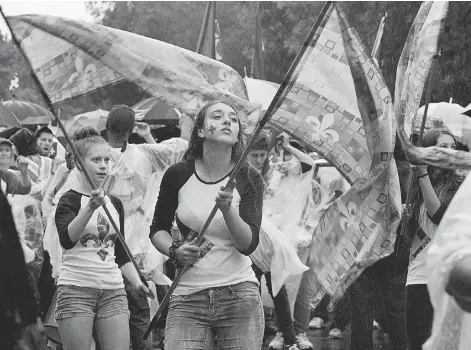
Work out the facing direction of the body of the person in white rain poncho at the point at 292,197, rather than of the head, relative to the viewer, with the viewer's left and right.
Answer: facing the viewer and to the left of the viewer

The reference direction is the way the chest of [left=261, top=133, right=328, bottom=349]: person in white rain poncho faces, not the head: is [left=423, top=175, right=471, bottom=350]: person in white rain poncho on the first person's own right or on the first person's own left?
on the first person's own left

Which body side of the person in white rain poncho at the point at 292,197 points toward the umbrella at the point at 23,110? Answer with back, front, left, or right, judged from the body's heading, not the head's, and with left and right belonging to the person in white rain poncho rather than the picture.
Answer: right

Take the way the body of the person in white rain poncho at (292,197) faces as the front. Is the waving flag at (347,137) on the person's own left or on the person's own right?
on the person's own left

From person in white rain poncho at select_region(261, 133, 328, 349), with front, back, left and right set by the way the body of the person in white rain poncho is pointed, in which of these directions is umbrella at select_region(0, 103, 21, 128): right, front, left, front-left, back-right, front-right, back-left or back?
right

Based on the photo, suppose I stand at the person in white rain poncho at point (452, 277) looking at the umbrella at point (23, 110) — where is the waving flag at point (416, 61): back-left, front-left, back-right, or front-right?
front-right

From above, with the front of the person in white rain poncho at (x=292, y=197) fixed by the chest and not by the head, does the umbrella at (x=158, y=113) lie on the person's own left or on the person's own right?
on the person's own right

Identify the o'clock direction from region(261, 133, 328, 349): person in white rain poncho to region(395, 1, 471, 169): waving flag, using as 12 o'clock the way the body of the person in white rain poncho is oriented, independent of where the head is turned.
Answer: The waving flag is roughly at 10 o'clock from the person in white rain poncho.

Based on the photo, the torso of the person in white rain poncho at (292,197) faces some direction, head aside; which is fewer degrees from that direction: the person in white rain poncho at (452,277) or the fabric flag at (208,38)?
the person in white rain poncho
